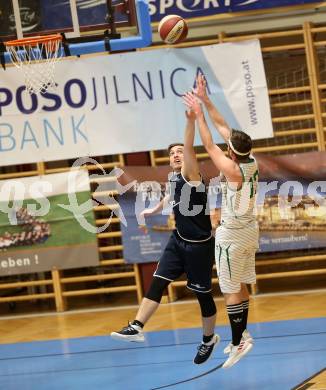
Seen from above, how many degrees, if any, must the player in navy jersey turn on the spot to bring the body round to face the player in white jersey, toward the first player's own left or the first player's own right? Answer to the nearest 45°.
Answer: approximately 90° to the first player's own left

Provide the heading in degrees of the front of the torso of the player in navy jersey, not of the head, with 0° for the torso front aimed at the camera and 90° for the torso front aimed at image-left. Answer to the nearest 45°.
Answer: approximately 45°

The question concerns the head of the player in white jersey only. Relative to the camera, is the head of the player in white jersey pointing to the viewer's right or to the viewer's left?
to the viewer's left
